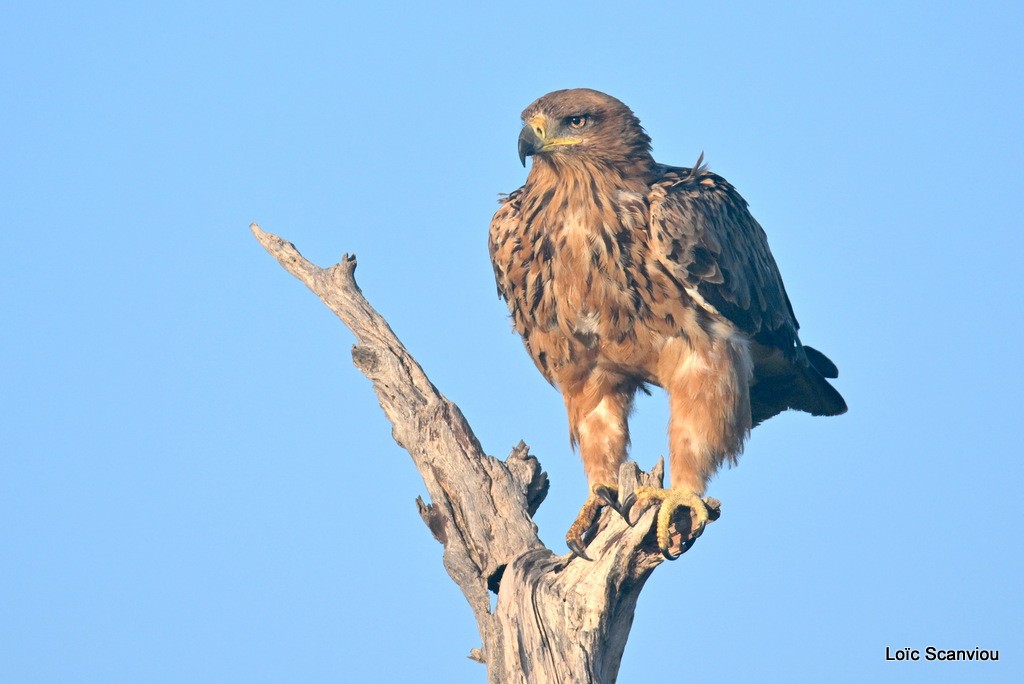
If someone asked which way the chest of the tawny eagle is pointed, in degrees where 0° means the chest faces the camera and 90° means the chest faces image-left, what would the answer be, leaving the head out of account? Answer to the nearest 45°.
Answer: approximately 45°
